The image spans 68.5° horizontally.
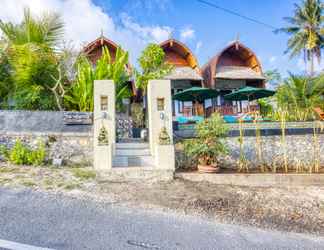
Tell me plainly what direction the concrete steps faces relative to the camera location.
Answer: facing the viewer

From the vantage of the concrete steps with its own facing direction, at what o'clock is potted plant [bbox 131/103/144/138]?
The potted plant is roughly at 6 o'clock from the concrete steps.

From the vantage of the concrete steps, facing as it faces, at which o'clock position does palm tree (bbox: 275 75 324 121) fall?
The palm tree is roughly at 8 o'clock from the concrete steps.

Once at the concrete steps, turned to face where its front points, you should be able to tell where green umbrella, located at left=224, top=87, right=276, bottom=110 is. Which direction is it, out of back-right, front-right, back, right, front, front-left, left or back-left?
back-left

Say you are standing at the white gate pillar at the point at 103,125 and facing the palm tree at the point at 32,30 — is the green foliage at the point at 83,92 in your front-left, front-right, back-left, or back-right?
front-right

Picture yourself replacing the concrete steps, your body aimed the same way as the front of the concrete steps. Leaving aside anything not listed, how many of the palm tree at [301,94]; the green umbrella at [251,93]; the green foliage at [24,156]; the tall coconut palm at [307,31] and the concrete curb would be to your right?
1

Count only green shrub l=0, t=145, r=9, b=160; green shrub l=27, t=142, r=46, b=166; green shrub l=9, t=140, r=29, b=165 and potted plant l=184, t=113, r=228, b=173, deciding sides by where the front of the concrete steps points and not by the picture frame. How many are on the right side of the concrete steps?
3

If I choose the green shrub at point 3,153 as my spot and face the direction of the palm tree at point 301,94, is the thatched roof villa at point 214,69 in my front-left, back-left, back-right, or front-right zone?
front-left

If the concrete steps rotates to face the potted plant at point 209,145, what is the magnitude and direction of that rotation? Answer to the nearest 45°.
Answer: approximately 90° to its left

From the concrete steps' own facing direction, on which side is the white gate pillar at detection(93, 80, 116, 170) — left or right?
on its right

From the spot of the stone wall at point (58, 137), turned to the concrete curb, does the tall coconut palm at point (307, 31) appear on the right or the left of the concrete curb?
left

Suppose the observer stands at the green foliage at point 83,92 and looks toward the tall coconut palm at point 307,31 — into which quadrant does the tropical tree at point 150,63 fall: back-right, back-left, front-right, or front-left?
front-left

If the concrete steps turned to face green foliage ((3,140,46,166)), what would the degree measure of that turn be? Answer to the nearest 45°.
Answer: approximately 90° to its right
